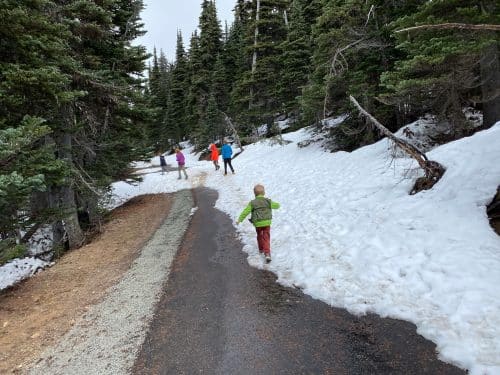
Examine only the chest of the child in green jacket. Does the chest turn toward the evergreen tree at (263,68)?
yes

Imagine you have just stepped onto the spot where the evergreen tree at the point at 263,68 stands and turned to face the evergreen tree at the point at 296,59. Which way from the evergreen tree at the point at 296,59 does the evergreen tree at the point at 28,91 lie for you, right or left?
right

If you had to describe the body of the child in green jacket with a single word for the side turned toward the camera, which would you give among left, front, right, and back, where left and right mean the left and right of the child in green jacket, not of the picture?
back

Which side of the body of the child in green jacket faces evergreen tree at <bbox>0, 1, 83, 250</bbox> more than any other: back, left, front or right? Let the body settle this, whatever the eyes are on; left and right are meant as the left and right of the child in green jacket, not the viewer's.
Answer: left

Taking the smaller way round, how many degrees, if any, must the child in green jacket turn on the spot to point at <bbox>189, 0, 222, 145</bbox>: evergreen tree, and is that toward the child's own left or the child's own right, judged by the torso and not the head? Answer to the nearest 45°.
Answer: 0° — they already face it

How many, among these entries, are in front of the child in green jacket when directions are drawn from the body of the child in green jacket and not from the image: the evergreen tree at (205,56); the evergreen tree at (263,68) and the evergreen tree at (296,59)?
3

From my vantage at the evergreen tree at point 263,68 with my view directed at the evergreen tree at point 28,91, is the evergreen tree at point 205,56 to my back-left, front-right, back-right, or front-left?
back-right
